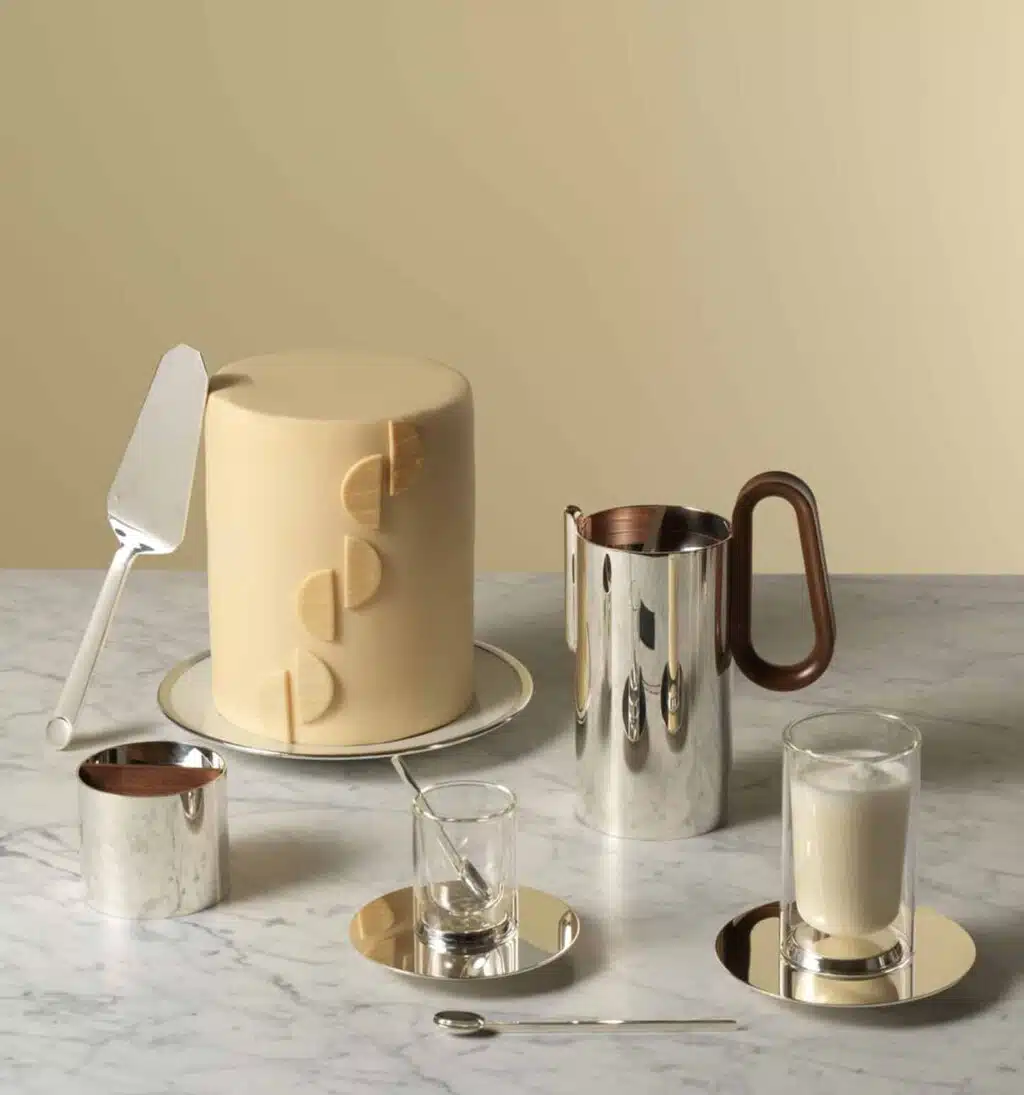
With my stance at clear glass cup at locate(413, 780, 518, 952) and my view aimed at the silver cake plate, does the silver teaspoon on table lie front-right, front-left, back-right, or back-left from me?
back-right

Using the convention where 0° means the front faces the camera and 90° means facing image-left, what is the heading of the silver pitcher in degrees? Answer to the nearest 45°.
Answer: approximately 90°
